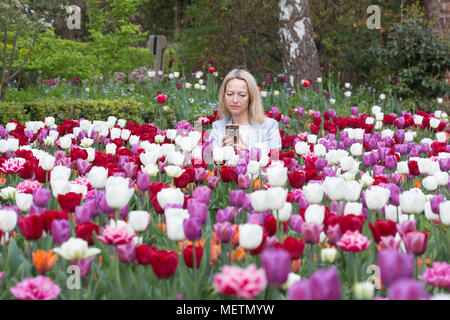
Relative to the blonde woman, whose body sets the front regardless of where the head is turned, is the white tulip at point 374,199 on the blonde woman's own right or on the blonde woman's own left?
on the blonde woman's own left

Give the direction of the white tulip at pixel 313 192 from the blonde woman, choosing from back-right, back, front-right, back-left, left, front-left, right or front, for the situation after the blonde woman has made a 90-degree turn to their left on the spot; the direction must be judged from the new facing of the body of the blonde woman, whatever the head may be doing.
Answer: front-right

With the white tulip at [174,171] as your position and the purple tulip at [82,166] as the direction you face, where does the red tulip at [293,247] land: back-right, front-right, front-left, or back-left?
back-left

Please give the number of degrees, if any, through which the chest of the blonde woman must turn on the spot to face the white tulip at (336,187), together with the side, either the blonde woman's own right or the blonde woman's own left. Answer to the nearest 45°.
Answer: approximately 45° to the blonde woman's own left

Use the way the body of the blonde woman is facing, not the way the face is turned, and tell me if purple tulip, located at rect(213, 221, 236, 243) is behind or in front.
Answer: in front

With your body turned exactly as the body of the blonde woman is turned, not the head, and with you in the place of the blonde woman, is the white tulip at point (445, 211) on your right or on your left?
on your left

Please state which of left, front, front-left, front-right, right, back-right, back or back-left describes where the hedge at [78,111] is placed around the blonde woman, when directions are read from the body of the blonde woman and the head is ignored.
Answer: right

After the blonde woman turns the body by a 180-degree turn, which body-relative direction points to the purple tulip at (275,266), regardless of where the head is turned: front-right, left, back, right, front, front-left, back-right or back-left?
back-right

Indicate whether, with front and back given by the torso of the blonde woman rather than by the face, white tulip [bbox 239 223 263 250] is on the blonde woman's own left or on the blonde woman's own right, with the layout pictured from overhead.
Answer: on the blonde woman's own left

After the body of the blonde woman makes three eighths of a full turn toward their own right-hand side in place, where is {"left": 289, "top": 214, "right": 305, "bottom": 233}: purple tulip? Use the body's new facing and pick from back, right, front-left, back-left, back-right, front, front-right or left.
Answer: back

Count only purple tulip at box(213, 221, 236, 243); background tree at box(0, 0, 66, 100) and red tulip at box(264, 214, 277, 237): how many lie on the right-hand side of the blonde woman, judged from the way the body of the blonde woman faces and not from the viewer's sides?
1

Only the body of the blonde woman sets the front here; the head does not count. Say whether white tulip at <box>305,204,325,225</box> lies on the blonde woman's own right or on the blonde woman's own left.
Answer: on the blonde woman's own left

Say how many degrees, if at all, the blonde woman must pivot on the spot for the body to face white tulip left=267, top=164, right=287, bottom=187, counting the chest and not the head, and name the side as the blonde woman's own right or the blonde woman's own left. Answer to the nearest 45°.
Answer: approximately 45° to the blonde woman's own left

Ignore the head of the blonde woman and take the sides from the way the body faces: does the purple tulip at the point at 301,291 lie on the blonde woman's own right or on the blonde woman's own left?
on the blonde woman's own left

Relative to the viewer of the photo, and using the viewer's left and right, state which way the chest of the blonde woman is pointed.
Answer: facing the viewer and to the left of the viewer

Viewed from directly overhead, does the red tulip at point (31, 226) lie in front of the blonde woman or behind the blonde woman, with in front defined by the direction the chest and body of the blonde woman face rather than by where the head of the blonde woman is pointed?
in front

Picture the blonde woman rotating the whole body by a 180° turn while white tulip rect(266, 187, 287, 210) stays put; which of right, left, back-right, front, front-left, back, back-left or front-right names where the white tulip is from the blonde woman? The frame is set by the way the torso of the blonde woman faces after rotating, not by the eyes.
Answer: back-right

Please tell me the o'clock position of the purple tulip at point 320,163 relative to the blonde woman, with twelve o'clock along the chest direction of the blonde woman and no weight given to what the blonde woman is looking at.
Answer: The purple tulip is roughly at 10 o'clock from the blonde woman.

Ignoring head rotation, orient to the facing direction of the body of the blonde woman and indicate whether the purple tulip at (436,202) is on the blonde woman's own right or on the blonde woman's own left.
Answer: on the blonde woman's own left
